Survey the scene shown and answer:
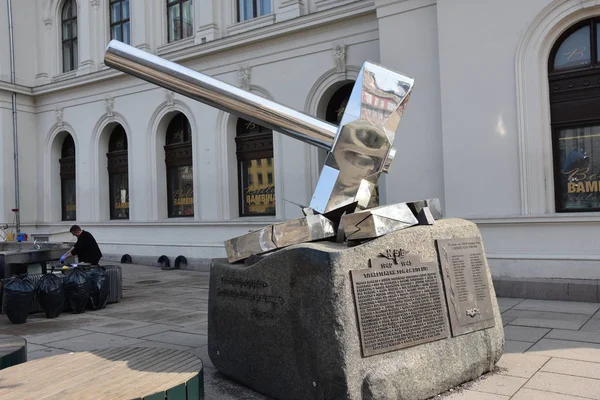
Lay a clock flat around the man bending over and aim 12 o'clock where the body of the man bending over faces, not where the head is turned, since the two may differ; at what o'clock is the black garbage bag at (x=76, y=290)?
The black garbage bag is roughly at 9 o'clock from the man bending over.

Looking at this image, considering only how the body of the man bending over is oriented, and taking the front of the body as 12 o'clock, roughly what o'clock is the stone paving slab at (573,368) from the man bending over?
The stone paving slab is roughly at 8 o'clock from the man bending over.

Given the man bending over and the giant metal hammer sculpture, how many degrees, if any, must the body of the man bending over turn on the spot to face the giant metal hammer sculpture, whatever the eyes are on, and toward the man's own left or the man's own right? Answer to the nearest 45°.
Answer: approximately 90° to the man's own left

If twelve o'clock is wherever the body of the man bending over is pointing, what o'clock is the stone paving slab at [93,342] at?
The stone paving slab is roughly at 9 o'clock from the man bending over.

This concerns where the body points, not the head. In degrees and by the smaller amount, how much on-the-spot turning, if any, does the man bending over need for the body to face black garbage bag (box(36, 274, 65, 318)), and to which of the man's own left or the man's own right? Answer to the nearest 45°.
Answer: approximately 90° to the man's own left

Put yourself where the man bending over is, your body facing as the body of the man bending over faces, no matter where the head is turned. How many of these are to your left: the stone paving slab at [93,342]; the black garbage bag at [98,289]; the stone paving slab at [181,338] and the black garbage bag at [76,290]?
4

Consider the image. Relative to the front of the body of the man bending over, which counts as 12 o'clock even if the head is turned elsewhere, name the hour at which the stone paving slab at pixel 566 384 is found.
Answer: The stone paving slab is roughly at 8 o'clock from the man bending over.

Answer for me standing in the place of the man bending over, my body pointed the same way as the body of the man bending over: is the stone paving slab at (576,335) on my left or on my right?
on my left

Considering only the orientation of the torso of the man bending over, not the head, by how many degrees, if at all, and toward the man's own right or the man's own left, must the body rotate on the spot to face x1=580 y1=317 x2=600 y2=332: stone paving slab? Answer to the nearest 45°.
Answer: approximately 135° to the man's own left

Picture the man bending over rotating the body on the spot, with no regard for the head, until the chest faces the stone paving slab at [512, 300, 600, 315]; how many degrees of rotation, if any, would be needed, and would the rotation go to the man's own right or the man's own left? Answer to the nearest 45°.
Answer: approximately 135° to the man's own left

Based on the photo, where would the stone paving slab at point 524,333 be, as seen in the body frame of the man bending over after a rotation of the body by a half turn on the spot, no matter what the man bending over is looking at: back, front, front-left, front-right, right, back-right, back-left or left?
front-right

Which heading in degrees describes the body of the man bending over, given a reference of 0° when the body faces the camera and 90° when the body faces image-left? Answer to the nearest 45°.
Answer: approximately 90°

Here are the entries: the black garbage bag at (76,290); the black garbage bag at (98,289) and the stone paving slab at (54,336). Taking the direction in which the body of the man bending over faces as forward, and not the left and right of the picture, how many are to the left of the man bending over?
3

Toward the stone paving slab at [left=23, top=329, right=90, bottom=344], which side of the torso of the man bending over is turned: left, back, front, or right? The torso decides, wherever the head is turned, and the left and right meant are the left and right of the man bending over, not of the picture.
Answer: left

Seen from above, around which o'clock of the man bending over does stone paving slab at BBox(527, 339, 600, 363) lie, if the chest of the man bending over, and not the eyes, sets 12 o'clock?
The stone paving slab is roughly at 8 o'clock from the man bending over.
